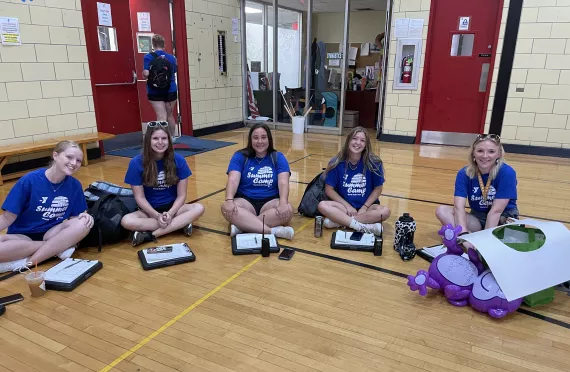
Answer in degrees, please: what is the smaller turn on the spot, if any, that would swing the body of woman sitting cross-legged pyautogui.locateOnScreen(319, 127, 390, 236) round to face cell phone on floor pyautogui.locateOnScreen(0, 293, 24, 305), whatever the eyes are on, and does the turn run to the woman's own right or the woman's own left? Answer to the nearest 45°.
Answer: approximately 45° to the woman's own right

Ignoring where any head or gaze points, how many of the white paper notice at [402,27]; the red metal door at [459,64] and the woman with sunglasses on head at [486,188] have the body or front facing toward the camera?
3

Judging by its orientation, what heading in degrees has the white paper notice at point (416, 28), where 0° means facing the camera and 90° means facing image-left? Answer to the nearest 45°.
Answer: approximately 0°

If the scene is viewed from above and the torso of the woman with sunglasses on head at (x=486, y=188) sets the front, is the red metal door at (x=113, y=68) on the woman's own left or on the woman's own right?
on the woman's own right

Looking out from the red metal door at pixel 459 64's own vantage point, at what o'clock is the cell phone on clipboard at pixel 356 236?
The cell phone on clipboard is roughly at 12 o'clock from the red metal door.

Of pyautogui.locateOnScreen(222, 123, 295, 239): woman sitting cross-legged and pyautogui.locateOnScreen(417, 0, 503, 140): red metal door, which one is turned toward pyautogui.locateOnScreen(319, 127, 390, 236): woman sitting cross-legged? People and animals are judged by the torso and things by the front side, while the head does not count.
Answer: the red metal door

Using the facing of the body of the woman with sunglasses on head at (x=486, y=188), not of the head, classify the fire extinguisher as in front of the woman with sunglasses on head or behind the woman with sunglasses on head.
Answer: behind

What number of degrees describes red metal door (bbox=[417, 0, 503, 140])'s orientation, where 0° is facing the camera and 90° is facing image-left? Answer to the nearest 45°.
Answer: approximately 0°
